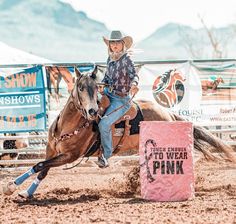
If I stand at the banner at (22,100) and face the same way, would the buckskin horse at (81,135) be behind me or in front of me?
in front

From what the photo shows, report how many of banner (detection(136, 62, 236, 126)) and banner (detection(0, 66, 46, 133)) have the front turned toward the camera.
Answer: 2

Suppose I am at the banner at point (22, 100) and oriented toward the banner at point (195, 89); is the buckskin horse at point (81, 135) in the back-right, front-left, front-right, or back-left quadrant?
front-right

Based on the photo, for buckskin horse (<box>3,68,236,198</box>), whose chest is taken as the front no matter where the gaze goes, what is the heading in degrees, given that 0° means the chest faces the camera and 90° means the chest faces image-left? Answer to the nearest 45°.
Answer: approximately 45°

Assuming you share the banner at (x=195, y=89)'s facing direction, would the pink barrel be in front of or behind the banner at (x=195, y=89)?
in front

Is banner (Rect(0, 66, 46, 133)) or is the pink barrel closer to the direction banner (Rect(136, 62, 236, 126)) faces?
the pink barrel

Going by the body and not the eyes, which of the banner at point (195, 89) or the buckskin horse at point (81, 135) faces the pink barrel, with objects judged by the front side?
the banner

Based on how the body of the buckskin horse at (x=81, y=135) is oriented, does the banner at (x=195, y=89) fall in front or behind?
behind

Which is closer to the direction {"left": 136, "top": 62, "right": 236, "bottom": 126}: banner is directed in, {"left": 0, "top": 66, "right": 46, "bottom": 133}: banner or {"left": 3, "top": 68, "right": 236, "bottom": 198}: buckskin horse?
the buckskin horse

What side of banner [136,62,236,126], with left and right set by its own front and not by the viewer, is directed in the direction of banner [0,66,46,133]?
right

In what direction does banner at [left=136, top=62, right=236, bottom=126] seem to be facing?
toward the camera

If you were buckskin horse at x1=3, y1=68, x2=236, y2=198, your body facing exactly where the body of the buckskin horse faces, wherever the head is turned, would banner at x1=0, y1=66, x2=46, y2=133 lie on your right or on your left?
on your right

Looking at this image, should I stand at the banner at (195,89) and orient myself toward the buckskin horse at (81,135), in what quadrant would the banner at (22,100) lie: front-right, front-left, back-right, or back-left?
front-right
